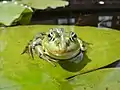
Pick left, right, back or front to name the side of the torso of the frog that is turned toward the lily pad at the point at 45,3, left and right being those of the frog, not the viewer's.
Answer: back

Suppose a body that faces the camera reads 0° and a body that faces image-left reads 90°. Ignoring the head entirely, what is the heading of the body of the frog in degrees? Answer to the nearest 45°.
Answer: approximately 0°

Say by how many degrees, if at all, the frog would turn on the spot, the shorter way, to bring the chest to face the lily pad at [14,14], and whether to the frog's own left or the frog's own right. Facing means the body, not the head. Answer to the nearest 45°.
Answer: approximately 135° to the frog's own right

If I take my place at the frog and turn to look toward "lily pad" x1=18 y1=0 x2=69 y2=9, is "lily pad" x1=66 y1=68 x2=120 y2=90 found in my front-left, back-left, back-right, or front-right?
back-right
